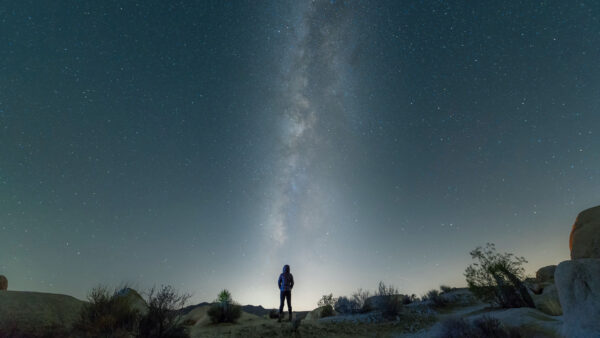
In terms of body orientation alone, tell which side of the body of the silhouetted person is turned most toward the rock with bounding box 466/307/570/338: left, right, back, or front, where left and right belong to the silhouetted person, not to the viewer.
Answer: right

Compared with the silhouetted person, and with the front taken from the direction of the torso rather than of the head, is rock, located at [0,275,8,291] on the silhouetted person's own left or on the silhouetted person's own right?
on the silhouetted person's own left

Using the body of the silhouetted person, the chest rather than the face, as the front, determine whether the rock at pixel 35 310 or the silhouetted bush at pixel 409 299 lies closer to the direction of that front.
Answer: the silhouetted bush

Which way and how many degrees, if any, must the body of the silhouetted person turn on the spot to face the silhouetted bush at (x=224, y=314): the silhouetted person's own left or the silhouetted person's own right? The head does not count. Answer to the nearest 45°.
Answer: approximately 45° to the silhouetted person's own left

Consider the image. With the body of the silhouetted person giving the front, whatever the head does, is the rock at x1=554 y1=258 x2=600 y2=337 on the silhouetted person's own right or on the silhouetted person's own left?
on the silhouetted person's own right

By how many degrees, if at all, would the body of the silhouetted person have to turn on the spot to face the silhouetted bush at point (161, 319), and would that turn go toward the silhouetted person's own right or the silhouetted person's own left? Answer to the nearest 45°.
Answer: approximately 135° to the silhouetted person's own left

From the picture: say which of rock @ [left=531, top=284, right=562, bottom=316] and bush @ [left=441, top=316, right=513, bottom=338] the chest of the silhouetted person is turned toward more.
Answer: the rock

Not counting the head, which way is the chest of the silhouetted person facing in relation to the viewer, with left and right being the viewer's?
facing away from the viewer

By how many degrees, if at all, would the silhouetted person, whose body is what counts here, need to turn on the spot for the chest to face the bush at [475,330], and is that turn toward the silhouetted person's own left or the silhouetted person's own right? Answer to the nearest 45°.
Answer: approximately 135° to the silhouetted person's own right

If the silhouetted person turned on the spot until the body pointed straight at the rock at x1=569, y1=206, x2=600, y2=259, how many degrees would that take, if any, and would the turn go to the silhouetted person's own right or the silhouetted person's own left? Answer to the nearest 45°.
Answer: approximately 90° to the silhouetted person's own right
